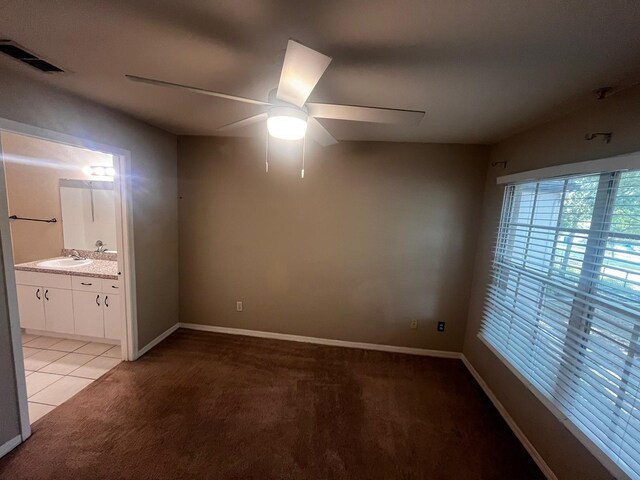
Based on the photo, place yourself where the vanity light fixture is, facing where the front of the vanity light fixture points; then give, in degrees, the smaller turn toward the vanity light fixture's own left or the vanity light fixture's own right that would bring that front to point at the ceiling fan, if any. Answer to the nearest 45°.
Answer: approximately 45° to the vanity light fixture's own left

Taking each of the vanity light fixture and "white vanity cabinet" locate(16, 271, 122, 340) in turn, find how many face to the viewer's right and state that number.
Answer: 0

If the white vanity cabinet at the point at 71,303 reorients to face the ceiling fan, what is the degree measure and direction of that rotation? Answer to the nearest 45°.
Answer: approximately 45° to its left

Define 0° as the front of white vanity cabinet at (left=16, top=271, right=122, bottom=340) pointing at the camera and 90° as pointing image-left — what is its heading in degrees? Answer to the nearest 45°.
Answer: approximately 45°
